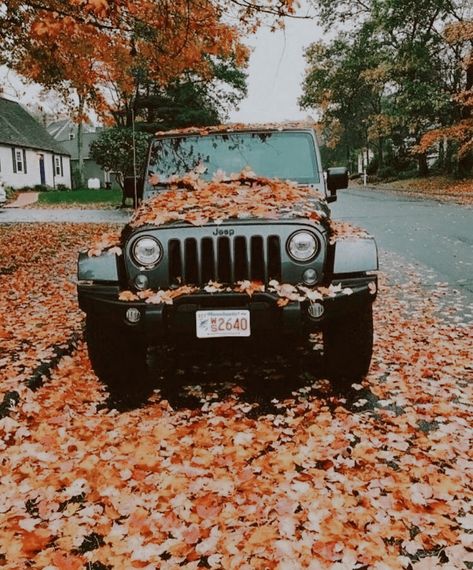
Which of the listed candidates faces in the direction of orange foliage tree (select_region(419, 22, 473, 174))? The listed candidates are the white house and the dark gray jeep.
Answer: the white house

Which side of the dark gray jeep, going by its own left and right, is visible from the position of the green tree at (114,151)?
back

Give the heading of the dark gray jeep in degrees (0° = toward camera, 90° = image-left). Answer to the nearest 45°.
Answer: approximately 0°

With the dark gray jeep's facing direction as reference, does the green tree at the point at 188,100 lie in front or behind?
behind

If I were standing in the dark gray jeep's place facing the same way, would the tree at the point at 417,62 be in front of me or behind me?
behind

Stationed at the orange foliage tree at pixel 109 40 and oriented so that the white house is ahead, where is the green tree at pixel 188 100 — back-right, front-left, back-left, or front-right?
front-right

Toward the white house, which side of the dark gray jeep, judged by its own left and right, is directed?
back

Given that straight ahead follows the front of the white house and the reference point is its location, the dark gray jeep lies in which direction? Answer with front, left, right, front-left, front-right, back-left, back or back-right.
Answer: front-right

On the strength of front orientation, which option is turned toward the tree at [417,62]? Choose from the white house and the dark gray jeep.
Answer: the white house

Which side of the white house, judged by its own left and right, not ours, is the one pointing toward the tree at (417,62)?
front

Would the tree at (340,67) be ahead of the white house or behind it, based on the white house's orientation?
ahead

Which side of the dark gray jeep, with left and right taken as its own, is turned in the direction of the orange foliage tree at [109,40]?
back

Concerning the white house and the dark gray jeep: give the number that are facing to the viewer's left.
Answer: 0

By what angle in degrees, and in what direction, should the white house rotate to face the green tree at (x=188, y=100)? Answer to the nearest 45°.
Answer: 0° — it already faces it

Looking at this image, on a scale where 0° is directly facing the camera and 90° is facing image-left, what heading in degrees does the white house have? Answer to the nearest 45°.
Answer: approximately 315°

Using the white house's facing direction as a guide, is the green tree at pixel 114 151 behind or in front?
in front

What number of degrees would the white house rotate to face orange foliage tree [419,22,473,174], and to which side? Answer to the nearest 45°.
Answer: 0° — it already faces it
